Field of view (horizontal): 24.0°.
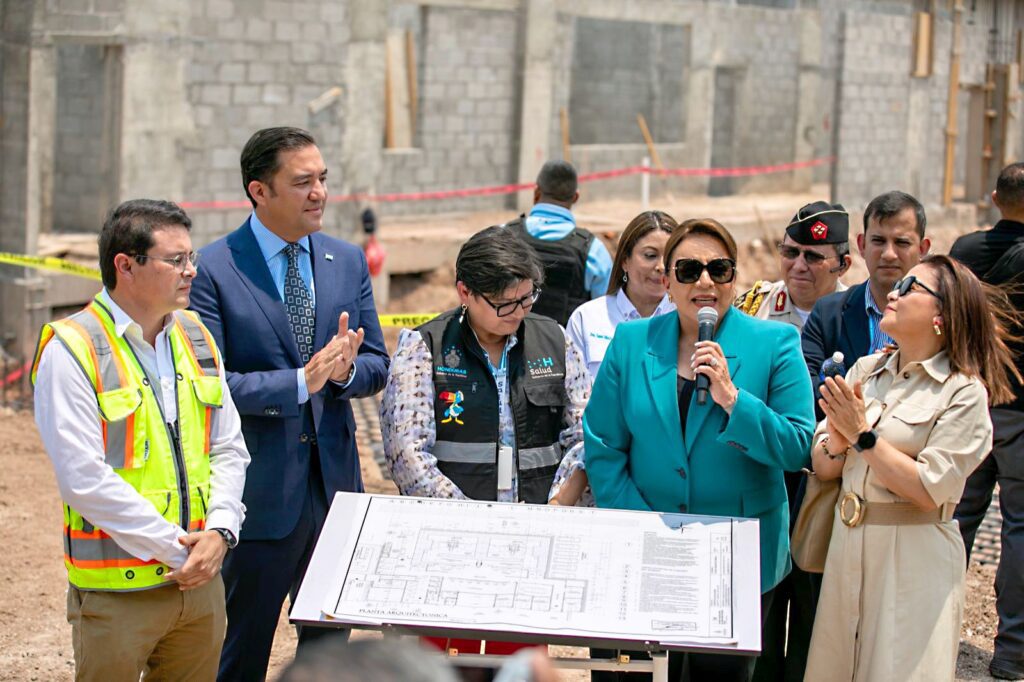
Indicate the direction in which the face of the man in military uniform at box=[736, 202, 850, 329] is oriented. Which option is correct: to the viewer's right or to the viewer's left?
to the viewer's left

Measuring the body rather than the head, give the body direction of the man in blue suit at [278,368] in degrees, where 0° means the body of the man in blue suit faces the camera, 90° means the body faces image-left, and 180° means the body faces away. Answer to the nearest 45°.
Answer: approximately 315°

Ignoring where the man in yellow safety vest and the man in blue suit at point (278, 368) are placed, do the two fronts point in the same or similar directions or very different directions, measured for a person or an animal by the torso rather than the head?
same or similar directions

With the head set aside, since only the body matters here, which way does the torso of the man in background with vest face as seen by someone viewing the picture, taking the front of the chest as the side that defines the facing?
away from the camera

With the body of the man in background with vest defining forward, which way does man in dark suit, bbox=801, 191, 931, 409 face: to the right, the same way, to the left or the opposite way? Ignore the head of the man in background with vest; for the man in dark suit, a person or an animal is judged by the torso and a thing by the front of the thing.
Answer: the opposite way

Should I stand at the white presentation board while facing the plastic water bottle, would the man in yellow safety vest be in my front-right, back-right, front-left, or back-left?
back-left

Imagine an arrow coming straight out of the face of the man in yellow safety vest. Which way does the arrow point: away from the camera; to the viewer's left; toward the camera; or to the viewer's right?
to the viewer's right

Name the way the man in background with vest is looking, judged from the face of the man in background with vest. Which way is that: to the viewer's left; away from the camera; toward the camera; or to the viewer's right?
away from the camera

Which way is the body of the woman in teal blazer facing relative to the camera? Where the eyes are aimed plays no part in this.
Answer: toward the camera

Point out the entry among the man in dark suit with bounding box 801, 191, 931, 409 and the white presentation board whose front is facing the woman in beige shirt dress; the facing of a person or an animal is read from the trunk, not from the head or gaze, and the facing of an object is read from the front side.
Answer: the man in dark suit

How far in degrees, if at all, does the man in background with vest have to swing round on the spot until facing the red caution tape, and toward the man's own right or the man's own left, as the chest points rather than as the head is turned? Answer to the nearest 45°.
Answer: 0° — they already face it

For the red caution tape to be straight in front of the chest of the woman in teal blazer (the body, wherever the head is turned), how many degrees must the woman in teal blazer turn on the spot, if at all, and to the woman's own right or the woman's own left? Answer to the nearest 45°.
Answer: approximately 180°

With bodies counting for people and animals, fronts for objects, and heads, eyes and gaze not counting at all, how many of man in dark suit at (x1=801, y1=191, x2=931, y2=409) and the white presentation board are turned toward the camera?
2

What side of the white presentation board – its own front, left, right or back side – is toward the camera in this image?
front
